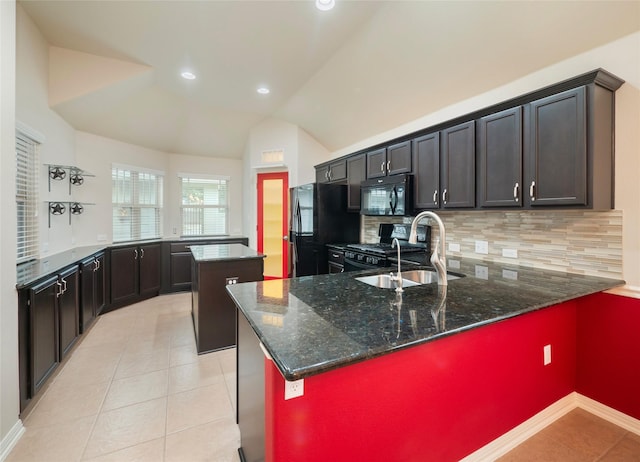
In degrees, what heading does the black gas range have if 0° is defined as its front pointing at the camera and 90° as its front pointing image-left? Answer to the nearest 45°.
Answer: approximately 45°

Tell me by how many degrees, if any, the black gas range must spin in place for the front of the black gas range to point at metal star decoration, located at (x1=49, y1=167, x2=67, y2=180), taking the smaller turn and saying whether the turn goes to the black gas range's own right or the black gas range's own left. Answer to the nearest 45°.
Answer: approximately 45° to the black gas range's own right

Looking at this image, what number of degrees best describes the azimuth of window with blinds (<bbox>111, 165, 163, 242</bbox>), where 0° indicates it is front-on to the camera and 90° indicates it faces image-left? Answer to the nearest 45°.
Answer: approximately 315°

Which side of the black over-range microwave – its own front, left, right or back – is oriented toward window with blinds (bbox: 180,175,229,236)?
right

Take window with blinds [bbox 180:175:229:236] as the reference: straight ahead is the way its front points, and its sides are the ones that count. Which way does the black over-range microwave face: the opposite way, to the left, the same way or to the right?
to the right

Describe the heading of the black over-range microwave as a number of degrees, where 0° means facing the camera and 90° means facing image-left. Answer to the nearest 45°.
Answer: approximately 45°

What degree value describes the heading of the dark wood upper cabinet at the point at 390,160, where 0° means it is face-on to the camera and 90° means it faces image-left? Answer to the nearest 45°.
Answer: approximately 45°

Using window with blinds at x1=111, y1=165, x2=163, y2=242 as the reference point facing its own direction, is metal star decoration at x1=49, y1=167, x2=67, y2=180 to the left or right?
on its right
